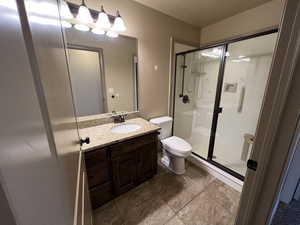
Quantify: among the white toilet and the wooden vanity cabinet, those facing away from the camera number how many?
0

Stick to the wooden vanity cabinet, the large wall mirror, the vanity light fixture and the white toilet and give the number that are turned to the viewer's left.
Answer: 0

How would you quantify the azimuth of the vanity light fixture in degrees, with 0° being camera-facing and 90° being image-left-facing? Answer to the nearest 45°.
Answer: approximately 315°

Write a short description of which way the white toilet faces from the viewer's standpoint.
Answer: facing the viewer and to the right of the viewer

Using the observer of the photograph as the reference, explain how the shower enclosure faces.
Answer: facing the viewer and to the left of the viewer

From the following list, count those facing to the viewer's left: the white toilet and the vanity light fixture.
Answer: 0

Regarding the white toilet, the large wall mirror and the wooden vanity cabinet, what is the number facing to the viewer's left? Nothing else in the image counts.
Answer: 0

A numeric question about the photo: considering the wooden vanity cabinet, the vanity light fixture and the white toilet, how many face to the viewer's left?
0

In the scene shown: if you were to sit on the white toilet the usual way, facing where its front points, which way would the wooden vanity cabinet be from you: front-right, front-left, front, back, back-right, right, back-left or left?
right

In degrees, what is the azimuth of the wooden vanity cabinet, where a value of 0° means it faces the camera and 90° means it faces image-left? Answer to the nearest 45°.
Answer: approximately 315°

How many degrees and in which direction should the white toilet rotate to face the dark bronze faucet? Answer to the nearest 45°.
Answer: approximately 135° to its right

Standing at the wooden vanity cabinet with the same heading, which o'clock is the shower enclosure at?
The shower enclosure is roughly at 10 o'clock from the wooden vanity cabinet.

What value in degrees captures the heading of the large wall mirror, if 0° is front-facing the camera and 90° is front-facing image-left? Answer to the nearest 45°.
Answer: approximately 315°
